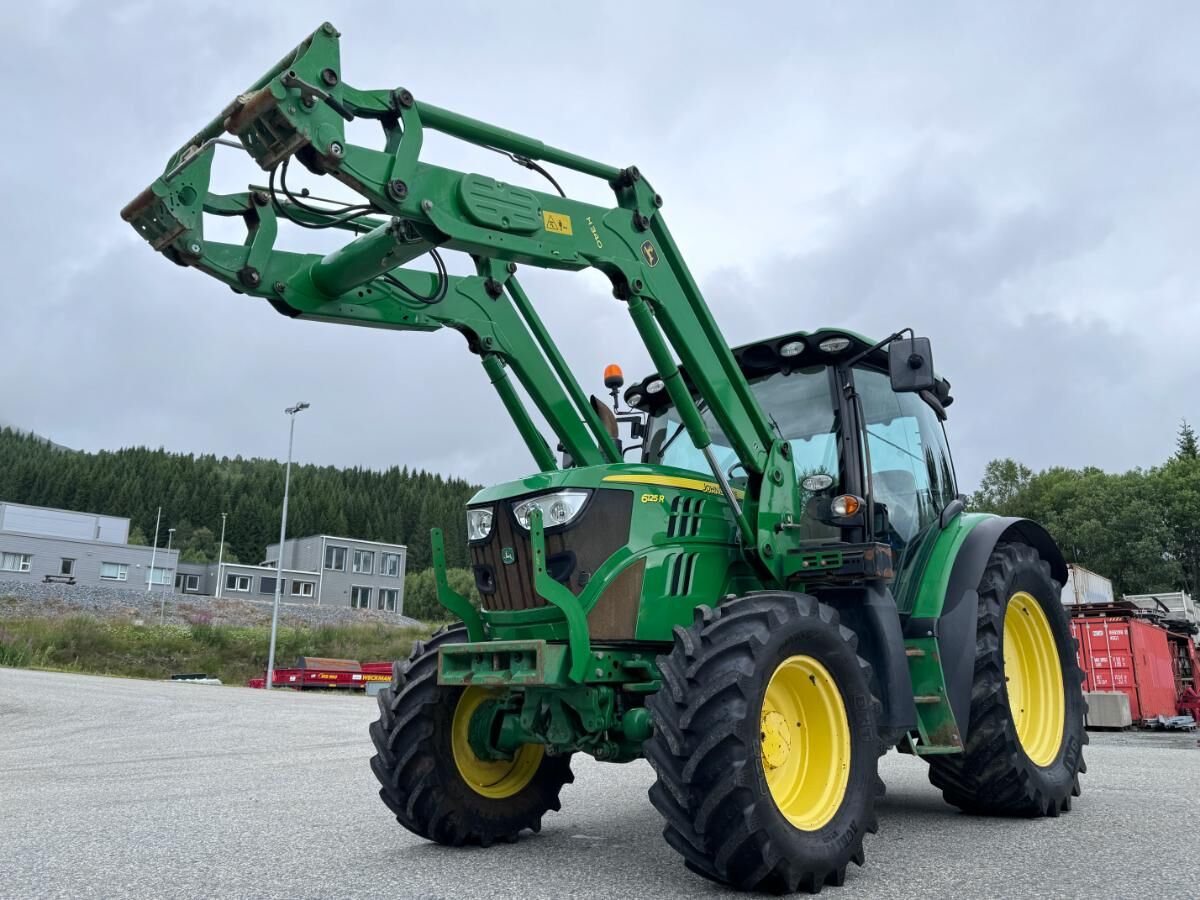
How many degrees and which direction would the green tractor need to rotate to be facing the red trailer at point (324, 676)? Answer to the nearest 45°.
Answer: approximately 135° to its right

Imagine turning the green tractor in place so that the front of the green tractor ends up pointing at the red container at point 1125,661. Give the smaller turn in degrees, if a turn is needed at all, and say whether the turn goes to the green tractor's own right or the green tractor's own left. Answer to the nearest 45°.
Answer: approximately 180°

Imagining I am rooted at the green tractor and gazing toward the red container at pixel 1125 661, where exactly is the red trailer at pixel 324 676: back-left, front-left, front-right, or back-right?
front-left

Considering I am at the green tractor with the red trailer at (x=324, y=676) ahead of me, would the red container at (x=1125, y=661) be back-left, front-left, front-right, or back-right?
front-right

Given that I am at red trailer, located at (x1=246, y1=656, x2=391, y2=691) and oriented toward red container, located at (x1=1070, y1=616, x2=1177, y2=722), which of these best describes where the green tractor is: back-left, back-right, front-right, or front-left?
front-right
